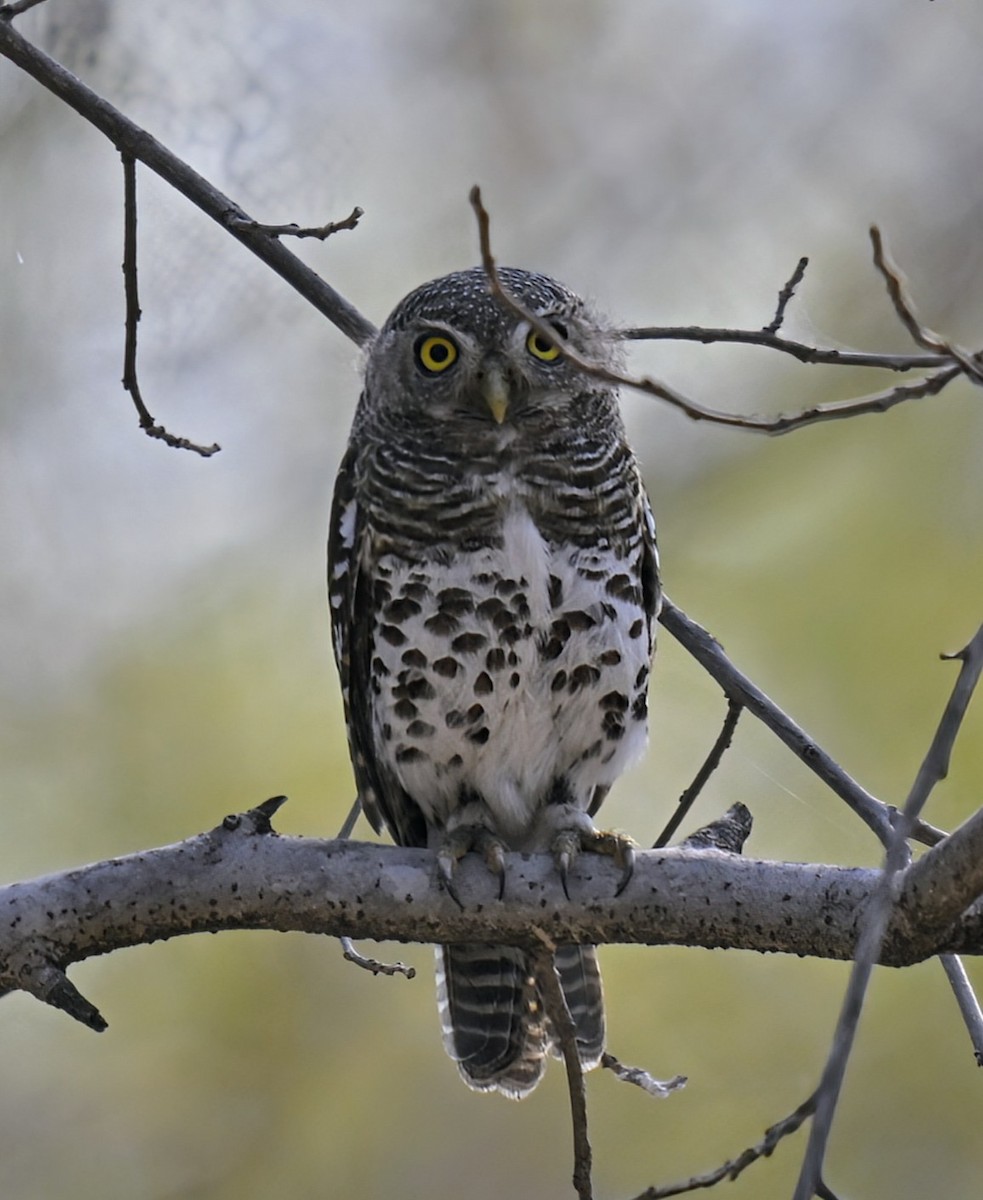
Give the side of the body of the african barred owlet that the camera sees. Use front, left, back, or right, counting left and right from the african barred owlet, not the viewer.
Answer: front
